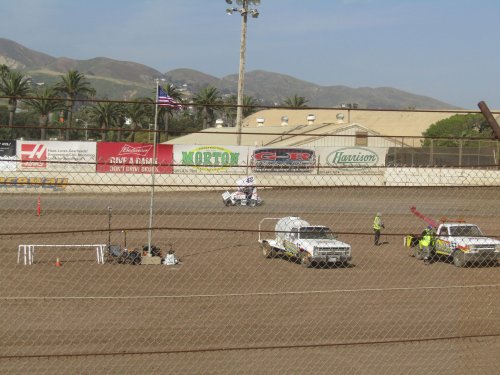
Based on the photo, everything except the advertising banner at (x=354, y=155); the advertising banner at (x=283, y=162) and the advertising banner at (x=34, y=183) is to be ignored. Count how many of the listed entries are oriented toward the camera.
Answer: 3

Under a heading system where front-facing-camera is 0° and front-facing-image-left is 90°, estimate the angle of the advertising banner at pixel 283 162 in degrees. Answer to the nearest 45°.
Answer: approximately 0°

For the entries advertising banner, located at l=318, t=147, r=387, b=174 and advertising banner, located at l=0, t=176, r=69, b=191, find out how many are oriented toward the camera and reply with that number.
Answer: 2

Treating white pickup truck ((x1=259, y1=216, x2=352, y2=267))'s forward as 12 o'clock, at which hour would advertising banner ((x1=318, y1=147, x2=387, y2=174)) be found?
The advertising banner is roughly at 8 o'clock from the white pickup truck.

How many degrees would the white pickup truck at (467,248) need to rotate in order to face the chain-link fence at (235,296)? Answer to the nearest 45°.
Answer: approximately 90° to its right
